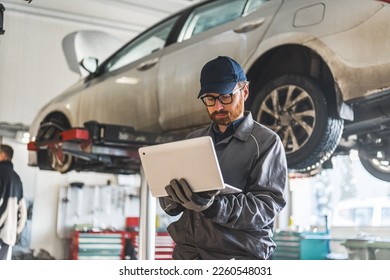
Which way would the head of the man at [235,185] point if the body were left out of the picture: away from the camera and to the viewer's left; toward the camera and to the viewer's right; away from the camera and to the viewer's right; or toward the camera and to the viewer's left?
toward the camera and to the viewer's left

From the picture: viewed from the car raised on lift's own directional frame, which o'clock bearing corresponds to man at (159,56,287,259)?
The man is roughly at 8 o'clock from the car raised on lift.

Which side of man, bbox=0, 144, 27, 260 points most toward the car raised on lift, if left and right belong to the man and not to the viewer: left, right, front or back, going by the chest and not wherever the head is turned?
back

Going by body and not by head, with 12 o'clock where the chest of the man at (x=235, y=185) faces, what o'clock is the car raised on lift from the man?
The car raised on lift is roughly at 5 o'clock from the man.

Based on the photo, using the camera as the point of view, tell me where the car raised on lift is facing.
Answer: facing away from the viewer and to the left of the viewer

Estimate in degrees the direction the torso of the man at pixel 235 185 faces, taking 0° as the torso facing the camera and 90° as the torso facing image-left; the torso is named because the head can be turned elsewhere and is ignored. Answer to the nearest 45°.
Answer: approximately 45°

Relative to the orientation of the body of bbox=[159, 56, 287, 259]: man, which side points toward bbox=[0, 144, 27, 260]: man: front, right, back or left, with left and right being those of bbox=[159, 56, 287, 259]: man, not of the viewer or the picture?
right

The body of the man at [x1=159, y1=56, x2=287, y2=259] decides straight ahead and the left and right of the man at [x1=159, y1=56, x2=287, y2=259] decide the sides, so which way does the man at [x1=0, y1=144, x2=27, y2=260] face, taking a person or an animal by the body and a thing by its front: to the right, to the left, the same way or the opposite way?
to the right

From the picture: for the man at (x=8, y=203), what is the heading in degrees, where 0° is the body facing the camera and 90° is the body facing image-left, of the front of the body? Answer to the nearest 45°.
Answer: approximately 135°
